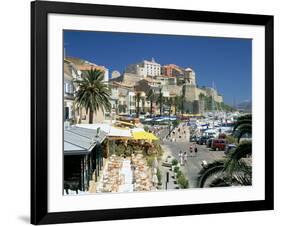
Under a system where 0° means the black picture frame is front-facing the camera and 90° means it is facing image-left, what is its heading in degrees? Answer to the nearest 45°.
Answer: approximately 315°
